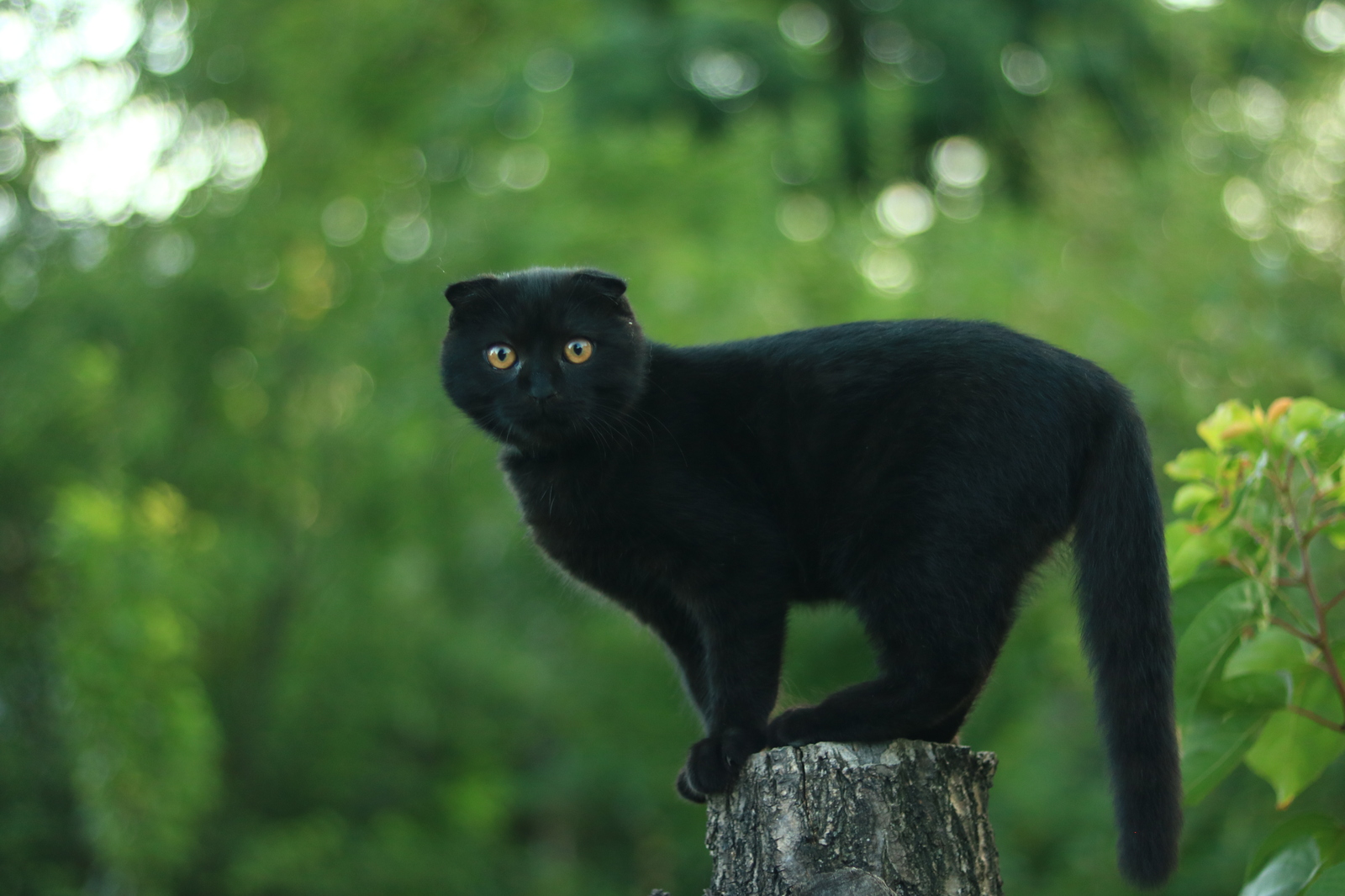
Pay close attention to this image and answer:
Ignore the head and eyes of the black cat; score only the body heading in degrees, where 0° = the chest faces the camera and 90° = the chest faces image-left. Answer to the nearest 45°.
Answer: approximately 90°
